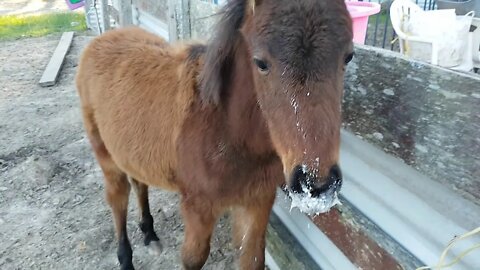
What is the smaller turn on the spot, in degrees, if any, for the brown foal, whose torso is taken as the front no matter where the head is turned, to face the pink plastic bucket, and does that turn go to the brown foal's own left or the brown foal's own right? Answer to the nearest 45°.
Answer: approximately 90° to the brown foal's own left

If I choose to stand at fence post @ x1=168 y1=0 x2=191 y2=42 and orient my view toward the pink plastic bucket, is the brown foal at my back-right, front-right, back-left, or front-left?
front-right

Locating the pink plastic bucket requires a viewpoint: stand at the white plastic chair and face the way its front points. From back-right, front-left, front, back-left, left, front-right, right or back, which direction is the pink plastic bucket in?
right

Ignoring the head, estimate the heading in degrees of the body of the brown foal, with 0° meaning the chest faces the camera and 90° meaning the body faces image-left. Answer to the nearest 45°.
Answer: approximately 315°

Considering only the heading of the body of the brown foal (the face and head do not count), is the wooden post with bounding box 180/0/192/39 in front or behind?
behind

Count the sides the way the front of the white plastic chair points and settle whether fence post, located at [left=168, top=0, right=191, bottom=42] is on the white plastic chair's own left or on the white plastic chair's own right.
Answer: on the white plastic chair's own right

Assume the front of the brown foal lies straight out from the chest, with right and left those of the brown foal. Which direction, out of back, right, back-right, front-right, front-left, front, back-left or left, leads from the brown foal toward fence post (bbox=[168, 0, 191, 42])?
back-left

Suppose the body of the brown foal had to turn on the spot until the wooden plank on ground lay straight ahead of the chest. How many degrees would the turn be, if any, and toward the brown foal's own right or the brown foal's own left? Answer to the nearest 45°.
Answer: approximately 180°

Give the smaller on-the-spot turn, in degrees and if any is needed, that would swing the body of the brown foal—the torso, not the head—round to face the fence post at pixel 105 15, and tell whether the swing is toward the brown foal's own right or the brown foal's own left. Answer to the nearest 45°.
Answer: approximately 135° to the brown foal's own left

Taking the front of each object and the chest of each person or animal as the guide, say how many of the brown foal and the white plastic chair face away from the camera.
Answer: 0
